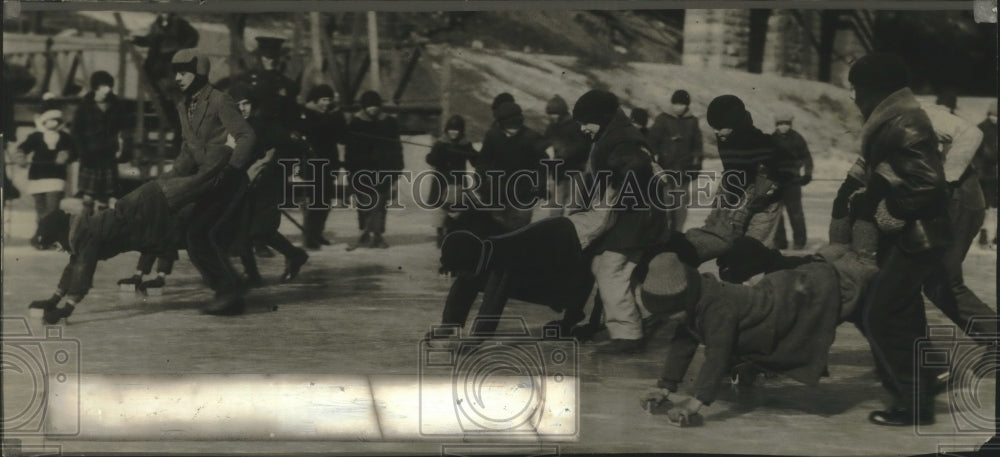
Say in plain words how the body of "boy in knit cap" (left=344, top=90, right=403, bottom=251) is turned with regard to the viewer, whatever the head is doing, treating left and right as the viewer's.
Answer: facing the viewer

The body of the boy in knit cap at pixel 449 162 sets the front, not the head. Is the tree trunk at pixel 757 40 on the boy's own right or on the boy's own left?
on the boy's own left

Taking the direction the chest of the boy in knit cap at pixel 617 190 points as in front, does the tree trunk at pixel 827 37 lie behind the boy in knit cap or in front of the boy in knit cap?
behind

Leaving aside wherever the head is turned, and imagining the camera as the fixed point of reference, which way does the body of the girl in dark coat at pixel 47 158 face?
toward the camera

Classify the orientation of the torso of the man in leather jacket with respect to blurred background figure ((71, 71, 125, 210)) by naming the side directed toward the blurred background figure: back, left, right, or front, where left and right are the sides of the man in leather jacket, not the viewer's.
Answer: front

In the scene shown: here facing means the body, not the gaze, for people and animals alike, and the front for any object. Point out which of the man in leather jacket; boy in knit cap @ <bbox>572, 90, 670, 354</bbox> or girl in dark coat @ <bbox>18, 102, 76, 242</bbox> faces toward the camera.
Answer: the girl in dark coat

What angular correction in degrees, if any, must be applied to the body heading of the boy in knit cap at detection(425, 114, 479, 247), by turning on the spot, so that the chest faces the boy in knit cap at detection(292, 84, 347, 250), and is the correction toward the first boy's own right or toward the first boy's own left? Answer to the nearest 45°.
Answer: approximately 90° to the first boy's own right

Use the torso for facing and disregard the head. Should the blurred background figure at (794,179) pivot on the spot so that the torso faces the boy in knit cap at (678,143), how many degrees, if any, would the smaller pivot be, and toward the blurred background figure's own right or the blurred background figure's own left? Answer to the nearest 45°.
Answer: approximately 45° to the blurred background figure's own right
